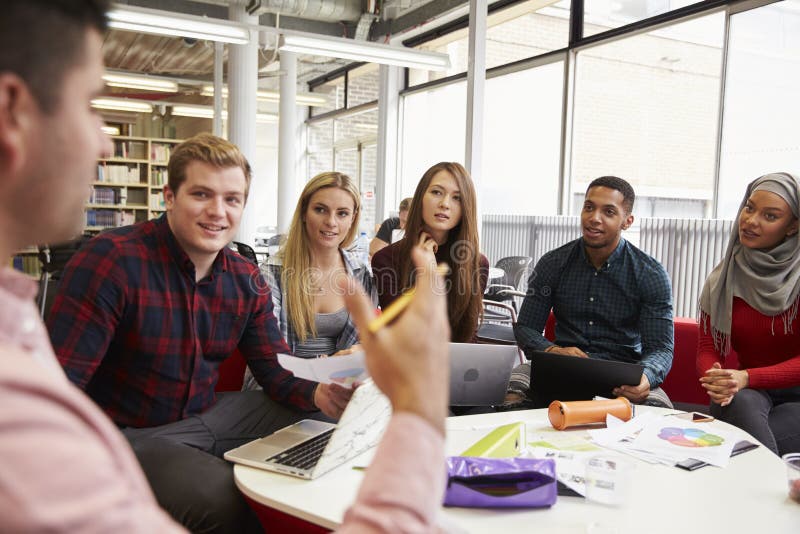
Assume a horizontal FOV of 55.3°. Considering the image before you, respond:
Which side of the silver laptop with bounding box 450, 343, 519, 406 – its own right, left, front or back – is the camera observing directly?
back

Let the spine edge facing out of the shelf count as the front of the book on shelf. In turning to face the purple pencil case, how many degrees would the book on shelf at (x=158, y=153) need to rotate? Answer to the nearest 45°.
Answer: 0° — it already faces it

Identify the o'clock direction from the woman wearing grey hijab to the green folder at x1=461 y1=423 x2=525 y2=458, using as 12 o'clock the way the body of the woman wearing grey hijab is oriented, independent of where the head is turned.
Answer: The green folder is roughly at 11 o'clock from the woman wearing grey hijab.

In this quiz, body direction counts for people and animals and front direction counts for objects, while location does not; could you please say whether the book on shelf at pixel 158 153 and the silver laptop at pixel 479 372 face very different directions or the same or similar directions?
very different directions

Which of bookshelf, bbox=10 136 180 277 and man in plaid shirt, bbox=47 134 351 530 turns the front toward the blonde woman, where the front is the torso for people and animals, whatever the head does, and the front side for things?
the bookshelf

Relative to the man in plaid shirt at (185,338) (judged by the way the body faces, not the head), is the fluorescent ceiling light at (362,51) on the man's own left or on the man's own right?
on the man's own left

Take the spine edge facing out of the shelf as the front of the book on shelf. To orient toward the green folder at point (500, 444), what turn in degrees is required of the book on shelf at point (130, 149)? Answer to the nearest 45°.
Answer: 0° — it already faces it

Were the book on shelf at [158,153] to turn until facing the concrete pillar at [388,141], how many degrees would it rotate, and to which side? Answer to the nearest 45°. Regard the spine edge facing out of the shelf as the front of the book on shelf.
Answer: approximately 45° to its left
